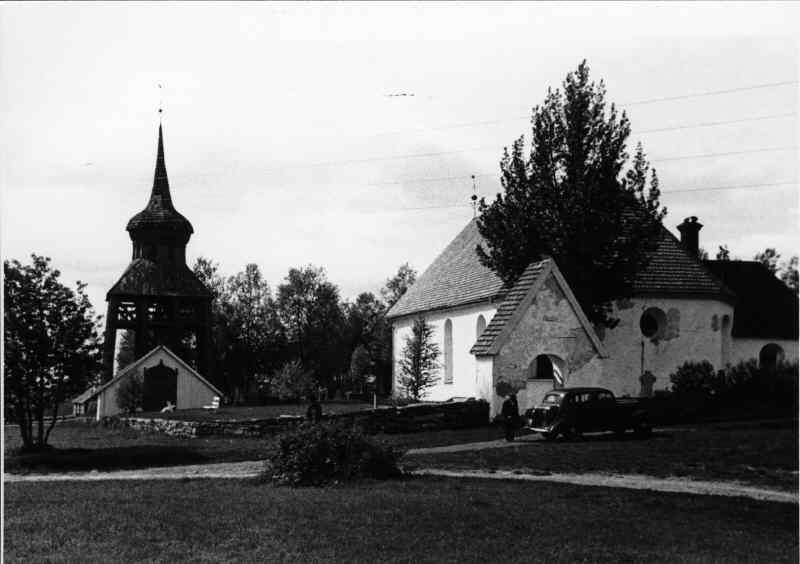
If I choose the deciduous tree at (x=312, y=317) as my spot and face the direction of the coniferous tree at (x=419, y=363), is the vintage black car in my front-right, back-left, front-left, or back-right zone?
front-right

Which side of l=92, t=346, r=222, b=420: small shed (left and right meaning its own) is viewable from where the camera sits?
front

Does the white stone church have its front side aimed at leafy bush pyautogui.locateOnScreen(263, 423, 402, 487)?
no

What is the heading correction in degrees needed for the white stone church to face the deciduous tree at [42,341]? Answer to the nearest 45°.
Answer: approximately 90° to its right

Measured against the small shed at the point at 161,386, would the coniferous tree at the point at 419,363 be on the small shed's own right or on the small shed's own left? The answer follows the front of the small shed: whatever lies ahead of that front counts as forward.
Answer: on the small shed's own left

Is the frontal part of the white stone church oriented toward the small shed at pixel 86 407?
no

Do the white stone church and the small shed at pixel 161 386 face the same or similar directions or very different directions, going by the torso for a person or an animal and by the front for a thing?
same or similar directions

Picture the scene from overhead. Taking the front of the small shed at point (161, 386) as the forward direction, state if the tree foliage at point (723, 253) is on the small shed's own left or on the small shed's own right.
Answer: on the small shed's own left

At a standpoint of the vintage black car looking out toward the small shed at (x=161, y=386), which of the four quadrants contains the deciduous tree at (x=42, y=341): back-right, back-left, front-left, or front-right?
front-left

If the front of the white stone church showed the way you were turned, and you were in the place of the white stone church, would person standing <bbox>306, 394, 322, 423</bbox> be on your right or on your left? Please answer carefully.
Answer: on your right

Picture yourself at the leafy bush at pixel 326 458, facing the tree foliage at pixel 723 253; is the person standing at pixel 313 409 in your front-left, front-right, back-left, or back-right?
front-left

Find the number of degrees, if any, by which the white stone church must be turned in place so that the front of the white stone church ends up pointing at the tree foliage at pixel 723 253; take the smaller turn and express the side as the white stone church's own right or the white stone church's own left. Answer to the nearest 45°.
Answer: approximately 135° to the white stone church's own left

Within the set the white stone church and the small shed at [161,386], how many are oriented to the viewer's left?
0

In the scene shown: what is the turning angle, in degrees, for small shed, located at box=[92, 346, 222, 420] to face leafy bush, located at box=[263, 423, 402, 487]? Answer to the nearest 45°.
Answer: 0° — it already faces it

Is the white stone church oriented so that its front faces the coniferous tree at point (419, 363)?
no
